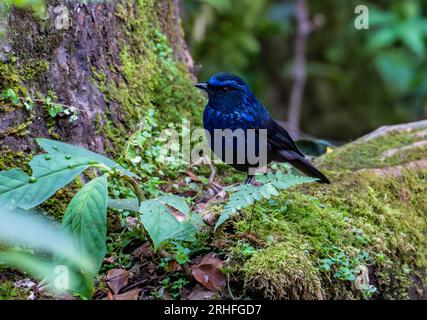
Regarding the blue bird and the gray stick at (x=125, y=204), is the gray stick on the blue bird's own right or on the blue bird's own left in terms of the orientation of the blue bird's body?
on the blue bird's own left

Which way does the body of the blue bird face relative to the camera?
to the viewer's left

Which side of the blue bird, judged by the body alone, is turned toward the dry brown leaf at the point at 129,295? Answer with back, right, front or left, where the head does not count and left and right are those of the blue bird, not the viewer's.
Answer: front

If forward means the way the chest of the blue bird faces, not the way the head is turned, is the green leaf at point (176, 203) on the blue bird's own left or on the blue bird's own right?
on the blue bird's own left

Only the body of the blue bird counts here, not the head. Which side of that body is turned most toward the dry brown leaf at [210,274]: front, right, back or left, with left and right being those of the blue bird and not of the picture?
left

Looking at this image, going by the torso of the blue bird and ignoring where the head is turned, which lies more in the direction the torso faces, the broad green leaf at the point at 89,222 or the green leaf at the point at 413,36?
the broad green leaf

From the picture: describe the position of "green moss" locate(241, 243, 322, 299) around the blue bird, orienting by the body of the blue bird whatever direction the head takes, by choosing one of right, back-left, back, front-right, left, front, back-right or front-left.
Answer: left

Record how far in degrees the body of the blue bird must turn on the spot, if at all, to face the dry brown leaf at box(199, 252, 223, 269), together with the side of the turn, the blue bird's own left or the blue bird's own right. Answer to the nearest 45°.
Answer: approximately 90° to the blue bird's own left

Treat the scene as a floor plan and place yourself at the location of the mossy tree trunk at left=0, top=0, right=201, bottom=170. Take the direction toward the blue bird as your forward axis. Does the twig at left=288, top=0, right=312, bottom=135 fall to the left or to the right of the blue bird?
left
